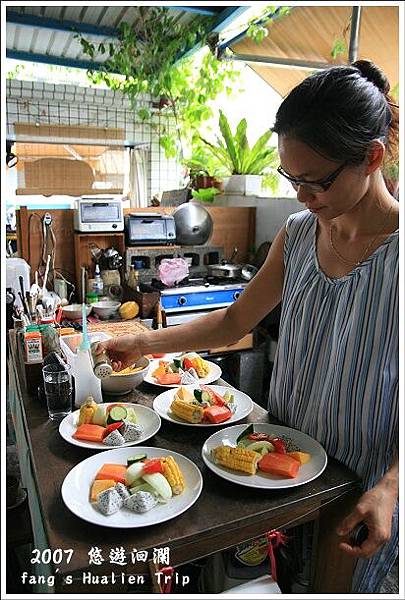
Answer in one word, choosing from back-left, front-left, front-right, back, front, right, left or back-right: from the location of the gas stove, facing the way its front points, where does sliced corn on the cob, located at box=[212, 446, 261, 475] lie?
front

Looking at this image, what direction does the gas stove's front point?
toward the camera

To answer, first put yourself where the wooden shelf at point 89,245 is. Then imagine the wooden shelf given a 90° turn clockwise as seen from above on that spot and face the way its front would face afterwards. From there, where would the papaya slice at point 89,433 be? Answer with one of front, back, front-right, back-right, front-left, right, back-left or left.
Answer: left

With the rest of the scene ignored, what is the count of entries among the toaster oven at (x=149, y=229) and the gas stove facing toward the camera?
2

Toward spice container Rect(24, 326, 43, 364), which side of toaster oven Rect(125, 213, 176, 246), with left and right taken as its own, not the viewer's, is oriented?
front

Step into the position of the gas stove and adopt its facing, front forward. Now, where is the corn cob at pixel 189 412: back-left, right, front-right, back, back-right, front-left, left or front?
front

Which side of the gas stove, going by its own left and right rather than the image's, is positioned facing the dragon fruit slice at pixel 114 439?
front

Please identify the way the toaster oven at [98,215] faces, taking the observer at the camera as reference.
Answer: facing the viewer

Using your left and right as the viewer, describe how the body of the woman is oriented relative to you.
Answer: facing the viewer and to the left of the viewer

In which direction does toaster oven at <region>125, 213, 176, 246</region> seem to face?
toward the camera

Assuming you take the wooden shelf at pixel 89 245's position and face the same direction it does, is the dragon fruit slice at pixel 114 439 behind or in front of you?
in front

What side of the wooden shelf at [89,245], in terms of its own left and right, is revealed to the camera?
front

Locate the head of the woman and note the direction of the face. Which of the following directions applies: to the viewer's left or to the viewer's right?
to the viewer's left

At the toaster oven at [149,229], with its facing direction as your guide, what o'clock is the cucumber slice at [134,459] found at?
The cucumber slice is roughly at 12 o'clock from the toaster oven.

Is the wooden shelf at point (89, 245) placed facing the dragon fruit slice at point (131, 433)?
yes

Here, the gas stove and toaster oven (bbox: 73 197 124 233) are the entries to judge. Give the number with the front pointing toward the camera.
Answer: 2
